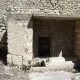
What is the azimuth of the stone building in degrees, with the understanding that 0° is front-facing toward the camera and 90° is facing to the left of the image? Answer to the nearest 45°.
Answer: approximately 0°

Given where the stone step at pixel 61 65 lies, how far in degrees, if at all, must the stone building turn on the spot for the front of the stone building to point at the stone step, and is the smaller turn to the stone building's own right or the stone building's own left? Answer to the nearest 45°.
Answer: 0° — it already faces it
